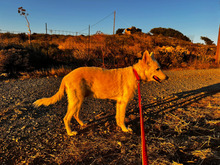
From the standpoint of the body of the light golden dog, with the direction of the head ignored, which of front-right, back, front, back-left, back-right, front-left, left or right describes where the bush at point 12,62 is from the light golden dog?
back-left

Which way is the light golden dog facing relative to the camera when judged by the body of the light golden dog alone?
to the viewer's right

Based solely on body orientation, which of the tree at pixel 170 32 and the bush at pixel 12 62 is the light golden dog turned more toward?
the tree
